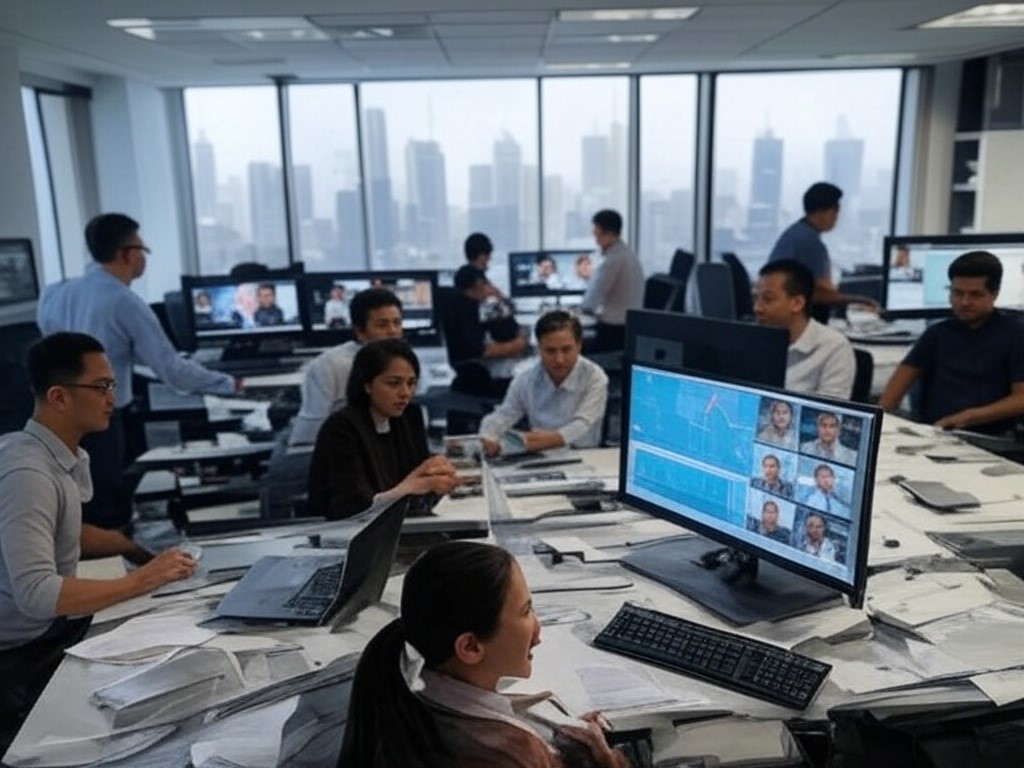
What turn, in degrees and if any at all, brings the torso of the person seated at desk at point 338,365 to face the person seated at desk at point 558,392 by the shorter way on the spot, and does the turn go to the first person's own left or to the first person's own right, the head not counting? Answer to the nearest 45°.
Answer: approximately 45° to the first person's own left

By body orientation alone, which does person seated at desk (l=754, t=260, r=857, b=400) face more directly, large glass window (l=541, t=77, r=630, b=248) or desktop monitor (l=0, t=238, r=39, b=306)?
the desktop monitor

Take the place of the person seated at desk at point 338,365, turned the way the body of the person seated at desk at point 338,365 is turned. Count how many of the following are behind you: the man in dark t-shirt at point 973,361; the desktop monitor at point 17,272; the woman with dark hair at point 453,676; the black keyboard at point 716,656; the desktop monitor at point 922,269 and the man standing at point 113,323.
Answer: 2

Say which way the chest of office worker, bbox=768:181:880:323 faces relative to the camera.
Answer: to the viewer's right

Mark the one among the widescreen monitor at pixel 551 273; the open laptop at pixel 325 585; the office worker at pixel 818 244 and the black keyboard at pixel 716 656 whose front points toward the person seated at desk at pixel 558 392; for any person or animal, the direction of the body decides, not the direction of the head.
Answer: the widescreen monitor

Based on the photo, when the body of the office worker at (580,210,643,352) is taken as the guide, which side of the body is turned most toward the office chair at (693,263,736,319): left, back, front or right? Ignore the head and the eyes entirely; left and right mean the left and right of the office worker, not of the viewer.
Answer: back

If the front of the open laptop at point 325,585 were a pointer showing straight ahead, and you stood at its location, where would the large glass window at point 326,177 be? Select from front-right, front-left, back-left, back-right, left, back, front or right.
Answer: right

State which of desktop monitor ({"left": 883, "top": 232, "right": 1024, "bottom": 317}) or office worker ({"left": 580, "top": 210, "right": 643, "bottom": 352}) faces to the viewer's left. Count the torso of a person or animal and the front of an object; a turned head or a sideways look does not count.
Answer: the office worker

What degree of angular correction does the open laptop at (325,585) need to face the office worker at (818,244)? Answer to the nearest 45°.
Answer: approximately 135° to its right

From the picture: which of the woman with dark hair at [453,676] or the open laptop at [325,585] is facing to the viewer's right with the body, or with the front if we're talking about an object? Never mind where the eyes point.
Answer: the woman with dark hair

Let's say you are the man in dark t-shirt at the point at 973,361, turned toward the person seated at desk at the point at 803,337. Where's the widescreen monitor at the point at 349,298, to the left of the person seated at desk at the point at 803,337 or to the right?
right

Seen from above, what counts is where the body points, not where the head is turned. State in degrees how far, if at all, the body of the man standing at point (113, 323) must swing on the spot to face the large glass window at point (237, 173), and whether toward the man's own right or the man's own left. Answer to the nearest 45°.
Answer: approximately 45° to the man's own left

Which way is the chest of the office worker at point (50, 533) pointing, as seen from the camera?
to the viewer's right

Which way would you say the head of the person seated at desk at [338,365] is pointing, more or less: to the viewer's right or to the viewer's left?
to the viewer's right

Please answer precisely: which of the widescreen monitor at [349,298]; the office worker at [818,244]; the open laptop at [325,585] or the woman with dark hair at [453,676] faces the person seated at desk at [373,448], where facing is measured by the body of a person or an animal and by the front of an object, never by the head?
the widescreen monitor

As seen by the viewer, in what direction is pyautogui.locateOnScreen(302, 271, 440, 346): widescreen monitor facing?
toward the camera

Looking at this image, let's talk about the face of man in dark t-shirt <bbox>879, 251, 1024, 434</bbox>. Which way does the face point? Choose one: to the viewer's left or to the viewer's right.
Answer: to the viewer's left

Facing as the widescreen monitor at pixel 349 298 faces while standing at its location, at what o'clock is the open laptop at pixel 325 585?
The open laptop is roughly at 12 o'clock from the widescreen monitor.

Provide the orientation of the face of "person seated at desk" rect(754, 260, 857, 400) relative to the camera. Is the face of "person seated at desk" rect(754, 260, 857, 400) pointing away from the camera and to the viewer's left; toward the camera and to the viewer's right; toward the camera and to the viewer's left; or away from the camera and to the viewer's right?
toward the camera and to the viewer's left

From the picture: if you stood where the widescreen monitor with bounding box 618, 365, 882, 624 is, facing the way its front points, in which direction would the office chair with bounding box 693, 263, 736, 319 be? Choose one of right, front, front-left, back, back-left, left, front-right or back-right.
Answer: back-right
